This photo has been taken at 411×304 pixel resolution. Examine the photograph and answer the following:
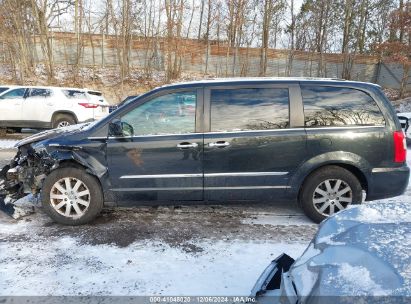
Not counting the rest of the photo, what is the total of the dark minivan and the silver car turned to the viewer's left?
2

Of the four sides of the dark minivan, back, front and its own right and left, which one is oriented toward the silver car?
left

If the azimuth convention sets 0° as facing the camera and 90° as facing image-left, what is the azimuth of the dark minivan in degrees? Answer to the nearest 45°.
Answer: approximately 90°

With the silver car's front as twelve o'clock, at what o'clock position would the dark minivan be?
The dark minivan is roughly at 2 o'clock from the silver car.

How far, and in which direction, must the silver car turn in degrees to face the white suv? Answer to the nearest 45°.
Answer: approximately 45° to its right

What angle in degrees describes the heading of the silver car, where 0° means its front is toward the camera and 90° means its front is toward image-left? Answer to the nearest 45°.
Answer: approximately 90°
